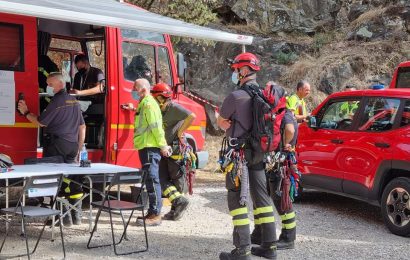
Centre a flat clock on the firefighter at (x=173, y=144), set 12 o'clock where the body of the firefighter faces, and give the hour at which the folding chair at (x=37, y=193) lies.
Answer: The folding chair is roughly at 10 o'clock from the firefighter.

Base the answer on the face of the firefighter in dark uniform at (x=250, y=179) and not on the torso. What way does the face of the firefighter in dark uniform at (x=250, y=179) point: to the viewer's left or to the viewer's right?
to the viewer's left

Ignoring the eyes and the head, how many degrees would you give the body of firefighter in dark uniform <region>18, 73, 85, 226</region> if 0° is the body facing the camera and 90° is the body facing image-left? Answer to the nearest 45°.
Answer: approximately 135°

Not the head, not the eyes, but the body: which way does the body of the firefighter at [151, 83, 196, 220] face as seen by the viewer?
to the viewer's left

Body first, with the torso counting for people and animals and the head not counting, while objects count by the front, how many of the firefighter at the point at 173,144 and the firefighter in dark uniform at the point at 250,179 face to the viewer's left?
2

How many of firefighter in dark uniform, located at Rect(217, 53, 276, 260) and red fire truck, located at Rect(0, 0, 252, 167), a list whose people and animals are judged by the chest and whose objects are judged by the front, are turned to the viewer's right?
1

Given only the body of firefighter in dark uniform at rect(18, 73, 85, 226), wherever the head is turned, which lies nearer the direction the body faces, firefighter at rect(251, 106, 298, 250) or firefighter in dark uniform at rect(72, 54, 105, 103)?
the firefighter in dark uniform

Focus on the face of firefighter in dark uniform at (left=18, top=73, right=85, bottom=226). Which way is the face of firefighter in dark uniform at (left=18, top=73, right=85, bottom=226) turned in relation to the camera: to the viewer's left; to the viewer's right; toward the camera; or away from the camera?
to the viewer's left

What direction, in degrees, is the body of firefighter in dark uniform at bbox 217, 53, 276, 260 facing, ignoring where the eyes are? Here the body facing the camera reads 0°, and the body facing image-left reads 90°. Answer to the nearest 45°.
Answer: approximately 90°

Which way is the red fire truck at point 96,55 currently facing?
to the viewer's right

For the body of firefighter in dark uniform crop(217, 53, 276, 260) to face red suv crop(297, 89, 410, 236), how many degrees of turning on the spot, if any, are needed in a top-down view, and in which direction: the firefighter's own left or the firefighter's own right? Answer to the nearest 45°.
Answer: approximately 135° to the firefighter's own right
